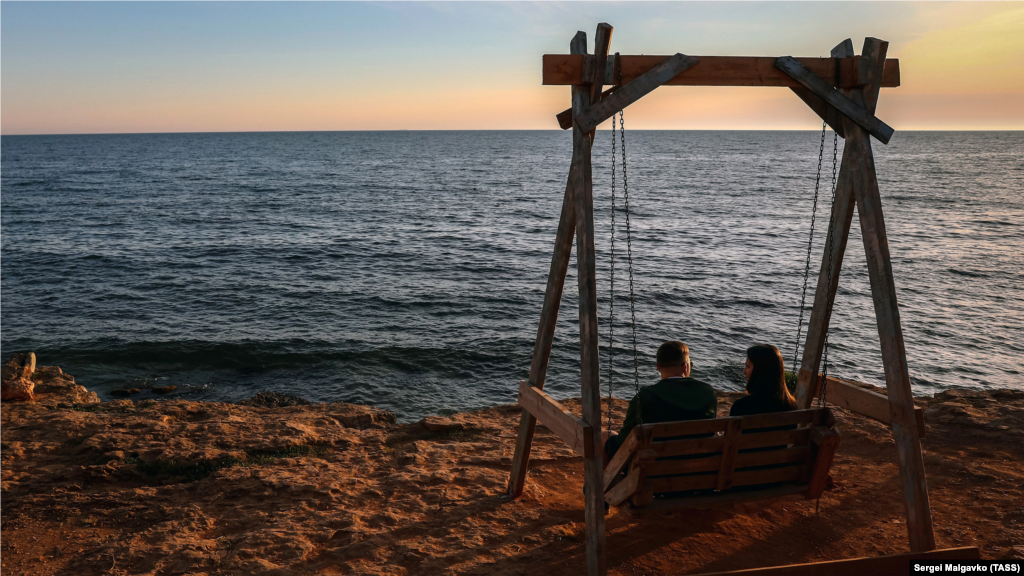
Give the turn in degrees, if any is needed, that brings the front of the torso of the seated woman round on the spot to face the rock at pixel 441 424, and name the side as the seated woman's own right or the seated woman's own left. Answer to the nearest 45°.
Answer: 0° — they already face it

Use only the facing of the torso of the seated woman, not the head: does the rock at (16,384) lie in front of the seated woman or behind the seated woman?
in front

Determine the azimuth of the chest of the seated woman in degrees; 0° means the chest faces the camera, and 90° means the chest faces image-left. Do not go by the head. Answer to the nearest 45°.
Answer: approximately 135°

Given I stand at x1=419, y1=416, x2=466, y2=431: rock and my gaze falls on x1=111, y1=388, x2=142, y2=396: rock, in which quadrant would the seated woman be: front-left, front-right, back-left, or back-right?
back-left

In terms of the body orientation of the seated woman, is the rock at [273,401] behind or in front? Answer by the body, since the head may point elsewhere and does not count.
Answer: in front

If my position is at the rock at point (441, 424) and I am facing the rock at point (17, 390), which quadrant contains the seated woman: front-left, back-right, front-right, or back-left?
back-left
